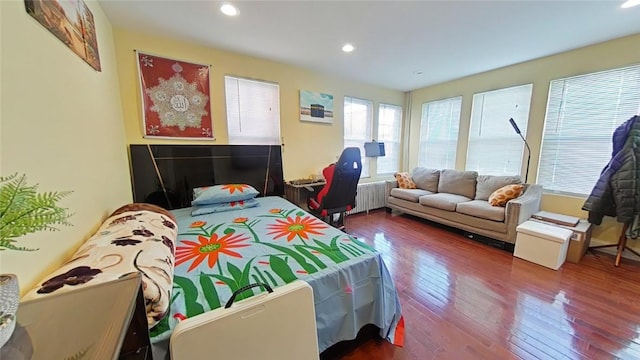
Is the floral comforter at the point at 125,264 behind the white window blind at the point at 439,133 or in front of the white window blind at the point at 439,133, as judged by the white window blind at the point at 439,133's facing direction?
in front

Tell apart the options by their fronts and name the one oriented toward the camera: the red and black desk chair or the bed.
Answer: the bed

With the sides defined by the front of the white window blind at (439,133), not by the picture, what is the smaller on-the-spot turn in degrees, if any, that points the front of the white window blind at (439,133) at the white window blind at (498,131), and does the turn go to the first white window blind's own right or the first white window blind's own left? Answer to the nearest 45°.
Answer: approximately 90° to the first white window blind's own left

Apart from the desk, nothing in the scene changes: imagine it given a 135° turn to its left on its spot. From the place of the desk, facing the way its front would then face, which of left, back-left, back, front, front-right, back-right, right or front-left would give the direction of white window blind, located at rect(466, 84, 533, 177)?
right

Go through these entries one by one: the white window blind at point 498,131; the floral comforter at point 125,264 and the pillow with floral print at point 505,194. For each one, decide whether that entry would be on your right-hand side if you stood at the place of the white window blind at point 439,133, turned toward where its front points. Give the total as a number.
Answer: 0

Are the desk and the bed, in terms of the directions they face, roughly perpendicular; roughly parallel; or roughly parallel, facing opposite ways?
roughly parallel

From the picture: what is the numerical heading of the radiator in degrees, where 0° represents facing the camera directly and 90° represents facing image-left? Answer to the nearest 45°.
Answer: approximately 315°

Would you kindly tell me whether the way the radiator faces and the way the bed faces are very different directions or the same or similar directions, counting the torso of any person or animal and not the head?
same or similar directions

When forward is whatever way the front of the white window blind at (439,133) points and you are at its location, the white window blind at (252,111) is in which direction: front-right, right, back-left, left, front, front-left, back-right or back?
front

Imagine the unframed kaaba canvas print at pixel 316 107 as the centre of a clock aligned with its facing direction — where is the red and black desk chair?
The red and black desk chair is roughly at 1 o'clock from the unframed kaaba canvas print.

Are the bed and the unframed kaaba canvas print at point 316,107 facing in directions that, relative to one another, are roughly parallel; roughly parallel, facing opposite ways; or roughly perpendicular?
roughly parallel

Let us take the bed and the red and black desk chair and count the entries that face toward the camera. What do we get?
1

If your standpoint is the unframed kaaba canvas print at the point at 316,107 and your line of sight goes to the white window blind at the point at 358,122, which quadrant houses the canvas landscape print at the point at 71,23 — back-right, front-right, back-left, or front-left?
back-right

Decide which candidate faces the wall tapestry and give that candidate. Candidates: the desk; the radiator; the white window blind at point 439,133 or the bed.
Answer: the white window blind

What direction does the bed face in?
toward the camera

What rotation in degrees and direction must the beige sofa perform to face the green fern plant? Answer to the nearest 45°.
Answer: approximately 45° to its left

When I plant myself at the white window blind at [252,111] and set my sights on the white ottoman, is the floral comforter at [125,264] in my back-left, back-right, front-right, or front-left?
front-right

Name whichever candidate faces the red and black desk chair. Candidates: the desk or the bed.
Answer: the desk

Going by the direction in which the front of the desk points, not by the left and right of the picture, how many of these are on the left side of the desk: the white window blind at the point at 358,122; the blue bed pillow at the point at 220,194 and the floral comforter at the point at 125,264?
1

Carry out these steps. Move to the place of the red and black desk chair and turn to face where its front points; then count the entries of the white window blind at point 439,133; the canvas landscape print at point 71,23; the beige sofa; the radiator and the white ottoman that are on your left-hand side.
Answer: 1

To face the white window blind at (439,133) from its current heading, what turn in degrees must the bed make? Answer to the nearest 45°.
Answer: approximately 90° to its left

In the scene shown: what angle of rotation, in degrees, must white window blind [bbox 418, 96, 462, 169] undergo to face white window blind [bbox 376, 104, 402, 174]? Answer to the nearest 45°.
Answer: approximately 45° to its right

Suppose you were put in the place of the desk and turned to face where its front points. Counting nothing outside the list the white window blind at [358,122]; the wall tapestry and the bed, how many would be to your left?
1
